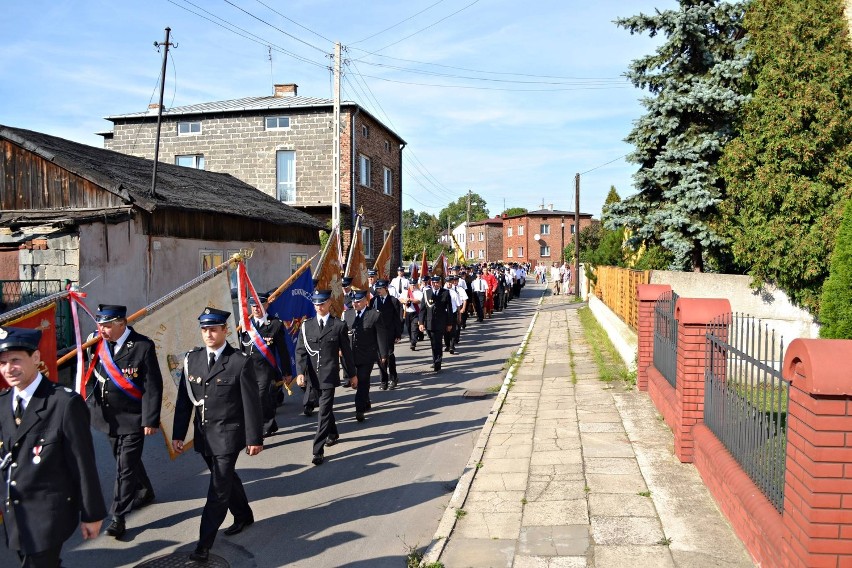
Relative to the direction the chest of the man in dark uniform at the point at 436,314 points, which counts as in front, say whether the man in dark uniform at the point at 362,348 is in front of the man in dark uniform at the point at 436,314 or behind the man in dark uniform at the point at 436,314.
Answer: in front

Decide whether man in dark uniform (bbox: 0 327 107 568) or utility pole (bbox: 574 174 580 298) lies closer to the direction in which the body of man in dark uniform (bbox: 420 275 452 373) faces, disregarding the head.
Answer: the man in dark uniform

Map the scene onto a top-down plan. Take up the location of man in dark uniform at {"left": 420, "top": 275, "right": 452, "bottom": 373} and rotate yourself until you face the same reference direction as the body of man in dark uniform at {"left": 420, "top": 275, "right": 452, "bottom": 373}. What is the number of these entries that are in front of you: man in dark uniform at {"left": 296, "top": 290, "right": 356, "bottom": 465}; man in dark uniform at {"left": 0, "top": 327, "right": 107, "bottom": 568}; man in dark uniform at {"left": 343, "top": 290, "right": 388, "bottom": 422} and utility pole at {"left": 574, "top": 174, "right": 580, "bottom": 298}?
3

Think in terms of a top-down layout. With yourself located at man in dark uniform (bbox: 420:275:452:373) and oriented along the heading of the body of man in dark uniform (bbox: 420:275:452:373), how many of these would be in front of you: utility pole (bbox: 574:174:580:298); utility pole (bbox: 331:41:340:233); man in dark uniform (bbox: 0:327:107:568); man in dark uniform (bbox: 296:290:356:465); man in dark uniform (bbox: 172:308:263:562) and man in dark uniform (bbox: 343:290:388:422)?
4

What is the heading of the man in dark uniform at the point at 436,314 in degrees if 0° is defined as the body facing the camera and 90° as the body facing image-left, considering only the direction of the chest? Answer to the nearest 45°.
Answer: approximately 0°

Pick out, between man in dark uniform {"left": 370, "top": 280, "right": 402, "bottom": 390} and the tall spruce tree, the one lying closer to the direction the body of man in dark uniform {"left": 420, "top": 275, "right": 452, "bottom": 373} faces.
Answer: the man in dark uniform

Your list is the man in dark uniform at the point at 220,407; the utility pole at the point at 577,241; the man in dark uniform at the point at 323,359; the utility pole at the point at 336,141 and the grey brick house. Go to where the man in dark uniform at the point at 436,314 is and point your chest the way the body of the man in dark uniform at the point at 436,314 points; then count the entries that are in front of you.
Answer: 2

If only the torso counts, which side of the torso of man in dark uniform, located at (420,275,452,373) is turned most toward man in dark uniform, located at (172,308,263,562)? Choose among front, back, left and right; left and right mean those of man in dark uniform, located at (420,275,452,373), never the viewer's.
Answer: front

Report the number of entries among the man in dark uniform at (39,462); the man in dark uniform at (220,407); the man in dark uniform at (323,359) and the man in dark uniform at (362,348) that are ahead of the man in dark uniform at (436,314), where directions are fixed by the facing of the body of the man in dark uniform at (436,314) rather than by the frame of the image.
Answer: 4

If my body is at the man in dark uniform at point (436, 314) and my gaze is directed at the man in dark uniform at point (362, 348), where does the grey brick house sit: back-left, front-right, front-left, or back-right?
back-right

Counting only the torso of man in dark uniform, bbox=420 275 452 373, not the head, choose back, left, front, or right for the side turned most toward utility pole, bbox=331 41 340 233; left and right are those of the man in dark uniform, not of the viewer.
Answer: back

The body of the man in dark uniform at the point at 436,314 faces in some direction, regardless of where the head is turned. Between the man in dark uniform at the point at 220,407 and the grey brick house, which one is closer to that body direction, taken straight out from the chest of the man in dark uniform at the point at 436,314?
the man in dark uniform

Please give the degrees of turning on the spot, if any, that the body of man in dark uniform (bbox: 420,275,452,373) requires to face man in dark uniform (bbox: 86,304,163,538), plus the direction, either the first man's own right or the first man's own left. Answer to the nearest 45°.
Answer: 0° — they already face them

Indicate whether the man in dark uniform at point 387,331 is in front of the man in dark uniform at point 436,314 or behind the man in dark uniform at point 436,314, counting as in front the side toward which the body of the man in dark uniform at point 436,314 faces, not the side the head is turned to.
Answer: in front

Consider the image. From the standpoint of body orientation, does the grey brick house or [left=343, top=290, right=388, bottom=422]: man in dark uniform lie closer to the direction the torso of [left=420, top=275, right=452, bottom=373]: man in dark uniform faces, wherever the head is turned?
the man in dark uniform

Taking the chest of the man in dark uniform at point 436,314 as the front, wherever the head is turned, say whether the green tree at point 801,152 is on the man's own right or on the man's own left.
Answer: on the man's own left
